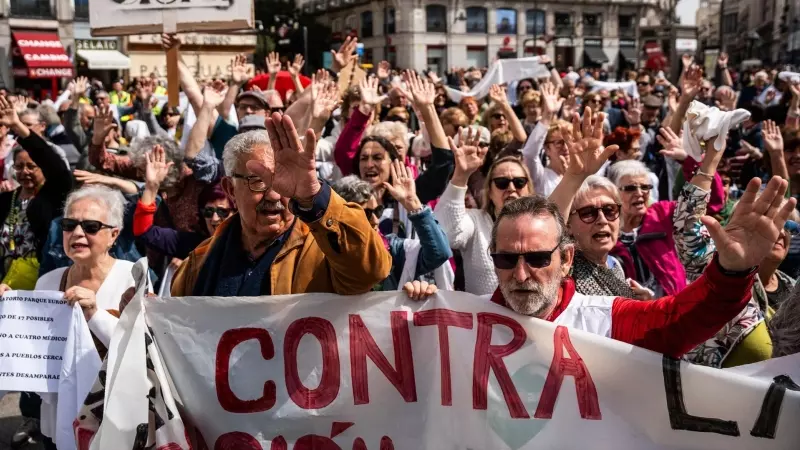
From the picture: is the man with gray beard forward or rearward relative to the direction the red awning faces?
forward

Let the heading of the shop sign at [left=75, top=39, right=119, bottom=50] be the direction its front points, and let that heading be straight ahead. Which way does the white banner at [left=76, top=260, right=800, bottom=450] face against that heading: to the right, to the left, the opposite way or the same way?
the same way

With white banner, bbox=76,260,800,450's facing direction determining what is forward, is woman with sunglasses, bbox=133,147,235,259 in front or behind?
behind

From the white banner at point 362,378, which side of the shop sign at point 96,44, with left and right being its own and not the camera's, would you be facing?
front

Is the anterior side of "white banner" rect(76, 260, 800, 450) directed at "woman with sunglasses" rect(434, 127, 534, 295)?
no

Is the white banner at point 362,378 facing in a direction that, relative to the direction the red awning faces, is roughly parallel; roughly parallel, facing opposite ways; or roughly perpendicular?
roughly parallel

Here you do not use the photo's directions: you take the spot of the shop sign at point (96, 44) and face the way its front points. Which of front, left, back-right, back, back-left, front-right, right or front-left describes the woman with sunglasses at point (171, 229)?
front

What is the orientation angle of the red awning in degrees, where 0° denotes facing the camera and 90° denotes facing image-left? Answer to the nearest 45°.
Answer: approximately 0°

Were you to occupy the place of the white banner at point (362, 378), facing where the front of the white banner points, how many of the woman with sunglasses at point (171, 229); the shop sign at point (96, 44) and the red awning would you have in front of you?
0

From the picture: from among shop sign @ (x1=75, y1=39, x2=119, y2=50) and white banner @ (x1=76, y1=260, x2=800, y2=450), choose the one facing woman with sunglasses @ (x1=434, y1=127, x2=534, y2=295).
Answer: the shop sign

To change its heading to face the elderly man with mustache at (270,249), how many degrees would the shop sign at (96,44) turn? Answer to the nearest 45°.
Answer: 0° — it already faces them

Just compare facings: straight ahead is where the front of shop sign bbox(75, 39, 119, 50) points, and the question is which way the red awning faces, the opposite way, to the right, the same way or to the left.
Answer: the same way

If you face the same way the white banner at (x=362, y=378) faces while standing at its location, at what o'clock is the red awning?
The red awning is roughly at 5 o'clock from the white banner.

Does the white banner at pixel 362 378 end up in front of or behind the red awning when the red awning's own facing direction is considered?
in front

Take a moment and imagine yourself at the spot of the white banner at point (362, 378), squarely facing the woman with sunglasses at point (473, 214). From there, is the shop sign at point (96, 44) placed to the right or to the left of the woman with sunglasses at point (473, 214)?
left

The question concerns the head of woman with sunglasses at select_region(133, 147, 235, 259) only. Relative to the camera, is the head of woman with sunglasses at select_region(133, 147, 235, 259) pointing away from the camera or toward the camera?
toward the camera

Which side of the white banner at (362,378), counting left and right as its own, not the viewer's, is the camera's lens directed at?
front

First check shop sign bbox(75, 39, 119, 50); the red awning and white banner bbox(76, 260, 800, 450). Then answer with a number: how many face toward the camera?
3

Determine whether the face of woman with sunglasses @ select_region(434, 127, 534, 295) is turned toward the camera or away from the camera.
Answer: toward the camera
